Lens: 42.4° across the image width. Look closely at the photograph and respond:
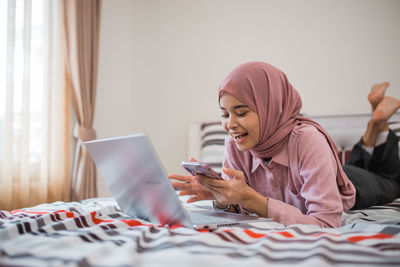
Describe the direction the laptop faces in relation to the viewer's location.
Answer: facing away from the viewer and to the right of the viewer

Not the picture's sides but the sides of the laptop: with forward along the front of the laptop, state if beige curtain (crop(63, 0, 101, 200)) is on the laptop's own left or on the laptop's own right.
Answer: on the laptop's own left

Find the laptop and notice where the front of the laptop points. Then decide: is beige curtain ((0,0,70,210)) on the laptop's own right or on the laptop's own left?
on the laptop's own left
